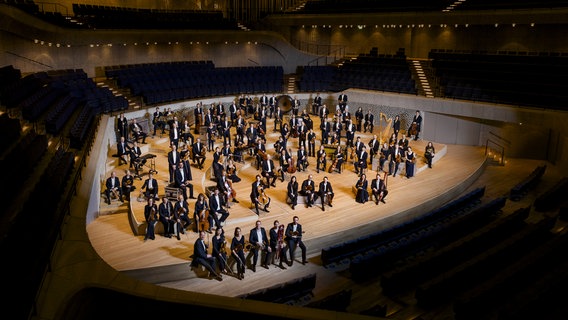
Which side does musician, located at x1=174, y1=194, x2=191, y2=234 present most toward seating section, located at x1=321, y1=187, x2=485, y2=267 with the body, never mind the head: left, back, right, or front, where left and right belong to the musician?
left

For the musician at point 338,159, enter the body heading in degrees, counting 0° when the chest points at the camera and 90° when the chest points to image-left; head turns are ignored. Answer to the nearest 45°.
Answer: approximately 0°

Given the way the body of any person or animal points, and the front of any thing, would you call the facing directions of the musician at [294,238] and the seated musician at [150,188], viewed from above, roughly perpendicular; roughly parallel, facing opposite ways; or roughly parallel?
roughly parallel

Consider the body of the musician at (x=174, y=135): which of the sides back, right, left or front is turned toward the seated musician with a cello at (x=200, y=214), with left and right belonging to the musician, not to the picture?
front

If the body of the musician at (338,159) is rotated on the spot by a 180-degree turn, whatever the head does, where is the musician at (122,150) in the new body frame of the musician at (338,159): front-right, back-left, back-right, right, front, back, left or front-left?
left

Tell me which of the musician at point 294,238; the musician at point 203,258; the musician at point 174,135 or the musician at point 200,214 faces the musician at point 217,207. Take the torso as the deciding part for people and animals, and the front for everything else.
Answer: the musician at point 174,135

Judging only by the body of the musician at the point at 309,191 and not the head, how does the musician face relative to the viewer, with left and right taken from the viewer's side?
facing the viewer

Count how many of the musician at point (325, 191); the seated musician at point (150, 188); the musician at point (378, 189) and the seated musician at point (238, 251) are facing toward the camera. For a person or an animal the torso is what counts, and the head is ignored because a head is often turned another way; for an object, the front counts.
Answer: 4

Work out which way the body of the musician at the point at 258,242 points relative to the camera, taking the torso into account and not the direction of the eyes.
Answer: toward the camera

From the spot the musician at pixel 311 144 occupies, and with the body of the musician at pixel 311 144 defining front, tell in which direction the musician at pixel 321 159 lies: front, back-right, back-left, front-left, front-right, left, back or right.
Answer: front

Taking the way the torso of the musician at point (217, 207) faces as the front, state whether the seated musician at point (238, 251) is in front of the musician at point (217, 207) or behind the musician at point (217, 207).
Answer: in front

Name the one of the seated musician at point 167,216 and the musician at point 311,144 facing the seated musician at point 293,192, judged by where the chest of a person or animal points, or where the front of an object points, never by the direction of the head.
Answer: the musician

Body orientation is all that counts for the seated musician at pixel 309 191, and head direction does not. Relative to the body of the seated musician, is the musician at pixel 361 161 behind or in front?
behind

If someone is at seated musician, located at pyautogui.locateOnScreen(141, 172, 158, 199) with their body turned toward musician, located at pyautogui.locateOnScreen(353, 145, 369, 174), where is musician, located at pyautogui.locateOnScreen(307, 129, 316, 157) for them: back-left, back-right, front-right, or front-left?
front-left

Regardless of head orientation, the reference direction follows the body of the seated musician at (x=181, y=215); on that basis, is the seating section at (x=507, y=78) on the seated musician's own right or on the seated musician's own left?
on the seated musician's own left

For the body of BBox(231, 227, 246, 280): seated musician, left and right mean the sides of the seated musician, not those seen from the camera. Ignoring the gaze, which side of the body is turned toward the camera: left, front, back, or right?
front

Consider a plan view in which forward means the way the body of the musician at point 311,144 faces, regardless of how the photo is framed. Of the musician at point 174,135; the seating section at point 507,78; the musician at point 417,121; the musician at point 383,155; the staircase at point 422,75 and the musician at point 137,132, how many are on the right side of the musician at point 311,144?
2

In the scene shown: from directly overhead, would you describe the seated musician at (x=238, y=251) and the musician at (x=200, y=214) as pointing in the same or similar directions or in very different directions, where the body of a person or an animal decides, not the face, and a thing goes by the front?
same or similar directions

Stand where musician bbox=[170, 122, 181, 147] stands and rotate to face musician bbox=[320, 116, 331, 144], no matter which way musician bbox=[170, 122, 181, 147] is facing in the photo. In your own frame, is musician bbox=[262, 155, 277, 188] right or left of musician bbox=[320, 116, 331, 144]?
right

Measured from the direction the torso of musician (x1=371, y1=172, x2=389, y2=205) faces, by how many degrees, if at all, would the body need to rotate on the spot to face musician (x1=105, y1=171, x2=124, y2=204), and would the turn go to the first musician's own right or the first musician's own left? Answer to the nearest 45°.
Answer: approximately 90° to the first musician's own right
